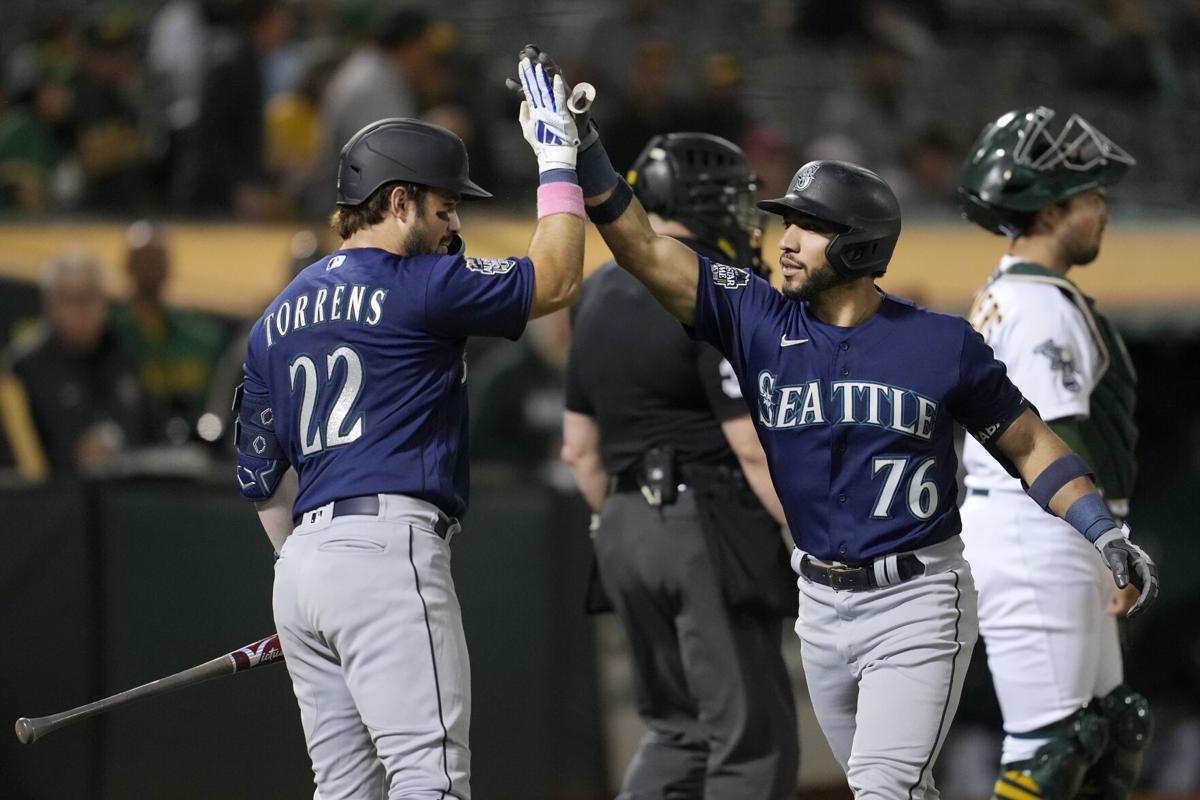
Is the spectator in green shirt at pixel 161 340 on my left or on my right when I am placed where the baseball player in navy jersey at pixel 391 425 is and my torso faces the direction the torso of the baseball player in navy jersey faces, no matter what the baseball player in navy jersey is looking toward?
on my left

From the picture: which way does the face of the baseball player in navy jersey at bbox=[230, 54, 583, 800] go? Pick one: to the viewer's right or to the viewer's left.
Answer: to the viewer's right

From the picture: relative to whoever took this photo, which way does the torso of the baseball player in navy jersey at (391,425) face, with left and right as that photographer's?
facing away from the viewer and to the right of the viewer
